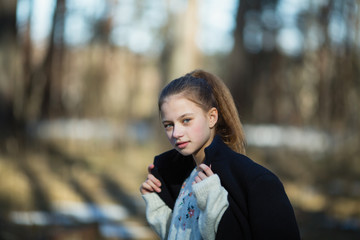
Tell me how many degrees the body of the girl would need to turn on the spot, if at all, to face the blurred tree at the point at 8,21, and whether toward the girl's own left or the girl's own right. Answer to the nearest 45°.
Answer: approximately 90° to the girl's own right

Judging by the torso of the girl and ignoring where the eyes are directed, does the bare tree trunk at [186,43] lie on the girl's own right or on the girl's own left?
on the girl's own right

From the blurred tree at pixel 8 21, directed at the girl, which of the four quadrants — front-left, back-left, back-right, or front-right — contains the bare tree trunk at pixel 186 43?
front-left

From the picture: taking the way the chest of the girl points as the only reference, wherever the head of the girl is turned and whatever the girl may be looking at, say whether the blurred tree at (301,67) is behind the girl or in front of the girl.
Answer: behind

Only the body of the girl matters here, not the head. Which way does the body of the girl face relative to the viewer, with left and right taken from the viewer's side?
facing the viewer and to the left of the viewer

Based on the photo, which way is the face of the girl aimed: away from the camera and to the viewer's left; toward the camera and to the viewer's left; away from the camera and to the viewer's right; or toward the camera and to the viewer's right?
toward the camera and to the viewer's left
